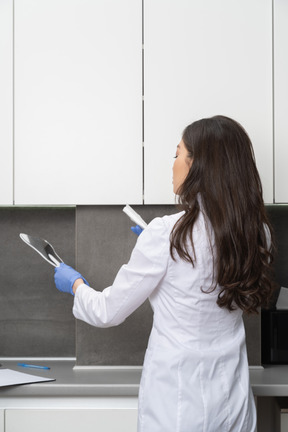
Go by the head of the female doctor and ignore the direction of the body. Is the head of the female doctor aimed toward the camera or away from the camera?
away from the camera

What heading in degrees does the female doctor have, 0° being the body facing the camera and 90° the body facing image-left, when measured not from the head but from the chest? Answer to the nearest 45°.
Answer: approximately 135°
